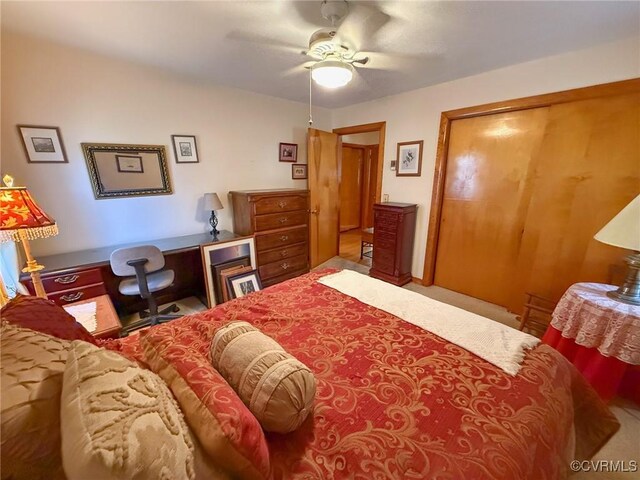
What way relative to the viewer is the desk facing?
toward the camera

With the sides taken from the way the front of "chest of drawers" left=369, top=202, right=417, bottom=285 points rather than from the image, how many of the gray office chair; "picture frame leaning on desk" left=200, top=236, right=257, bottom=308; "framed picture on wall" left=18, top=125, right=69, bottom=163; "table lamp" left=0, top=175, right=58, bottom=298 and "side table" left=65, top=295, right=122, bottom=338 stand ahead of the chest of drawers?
5

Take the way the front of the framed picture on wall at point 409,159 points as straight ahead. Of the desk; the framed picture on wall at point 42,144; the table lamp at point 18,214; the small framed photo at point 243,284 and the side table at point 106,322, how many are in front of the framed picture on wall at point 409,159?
5

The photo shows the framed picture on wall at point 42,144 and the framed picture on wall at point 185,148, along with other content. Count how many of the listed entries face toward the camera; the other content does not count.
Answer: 2

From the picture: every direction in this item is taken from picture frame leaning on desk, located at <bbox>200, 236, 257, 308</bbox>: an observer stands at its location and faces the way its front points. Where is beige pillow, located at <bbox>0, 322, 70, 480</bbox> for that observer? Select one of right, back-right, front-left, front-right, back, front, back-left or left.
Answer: front-right

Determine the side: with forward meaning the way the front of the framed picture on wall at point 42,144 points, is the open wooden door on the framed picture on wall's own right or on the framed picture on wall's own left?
on the framed picture on wall's own left

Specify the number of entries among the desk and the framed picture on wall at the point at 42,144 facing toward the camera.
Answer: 2

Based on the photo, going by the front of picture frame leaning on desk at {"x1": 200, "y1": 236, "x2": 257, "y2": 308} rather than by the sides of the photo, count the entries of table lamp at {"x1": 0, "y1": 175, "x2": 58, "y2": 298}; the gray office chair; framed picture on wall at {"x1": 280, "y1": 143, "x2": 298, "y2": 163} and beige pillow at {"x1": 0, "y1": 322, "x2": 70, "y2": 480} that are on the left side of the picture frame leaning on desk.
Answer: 1

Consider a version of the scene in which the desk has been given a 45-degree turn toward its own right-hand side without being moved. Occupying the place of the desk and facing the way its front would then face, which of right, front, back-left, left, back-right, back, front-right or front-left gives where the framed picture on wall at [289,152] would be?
back-left

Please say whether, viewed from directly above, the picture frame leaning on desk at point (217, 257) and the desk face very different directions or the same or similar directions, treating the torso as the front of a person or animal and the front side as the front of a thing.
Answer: same or similar directions

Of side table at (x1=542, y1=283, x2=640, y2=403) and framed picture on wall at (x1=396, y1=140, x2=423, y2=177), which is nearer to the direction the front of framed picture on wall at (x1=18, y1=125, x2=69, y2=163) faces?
the side table

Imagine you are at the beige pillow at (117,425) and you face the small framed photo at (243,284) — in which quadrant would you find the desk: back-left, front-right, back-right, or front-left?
front-left

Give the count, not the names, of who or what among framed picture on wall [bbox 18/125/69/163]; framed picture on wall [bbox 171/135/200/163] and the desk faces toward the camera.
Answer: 3

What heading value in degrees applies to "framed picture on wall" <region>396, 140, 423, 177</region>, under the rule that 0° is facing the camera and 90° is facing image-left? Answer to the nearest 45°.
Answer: approximately 45°

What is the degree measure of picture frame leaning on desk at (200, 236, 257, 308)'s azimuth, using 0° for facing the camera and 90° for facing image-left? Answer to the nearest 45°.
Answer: approximately 315°

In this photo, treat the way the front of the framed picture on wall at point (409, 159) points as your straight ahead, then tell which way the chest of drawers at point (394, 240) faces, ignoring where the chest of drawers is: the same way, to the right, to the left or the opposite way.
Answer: the same way

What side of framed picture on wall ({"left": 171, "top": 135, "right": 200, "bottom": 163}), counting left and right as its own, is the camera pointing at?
front

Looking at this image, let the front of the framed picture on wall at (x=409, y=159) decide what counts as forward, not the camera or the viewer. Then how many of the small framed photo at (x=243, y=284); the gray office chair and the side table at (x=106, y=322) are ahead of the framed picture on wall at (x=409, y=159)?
3
